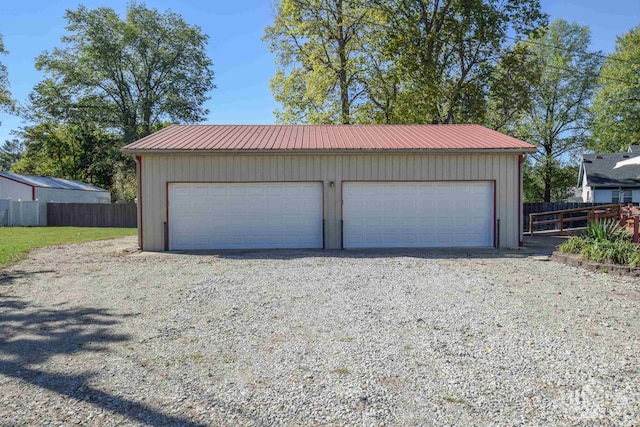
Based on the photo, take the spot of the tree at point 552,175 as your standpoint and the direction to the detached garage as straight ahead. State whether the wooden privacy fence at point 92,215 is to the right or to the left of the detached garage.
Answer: right

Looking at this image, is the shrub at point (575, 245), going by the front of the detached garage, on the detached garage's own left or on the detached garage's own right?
on the detached garage's own left

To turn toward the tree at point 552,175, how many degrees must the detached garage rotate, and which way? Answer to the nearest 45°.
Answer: approximately 135° to its left

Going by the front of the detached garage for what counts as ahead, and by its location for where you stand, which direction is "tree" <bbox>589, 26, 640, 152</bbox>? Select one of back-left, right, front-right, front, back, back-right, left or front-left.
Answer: back-left

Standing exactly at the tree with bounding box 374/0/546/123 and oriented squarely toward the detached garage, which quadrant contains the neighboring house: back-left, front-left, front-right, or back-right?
back-left

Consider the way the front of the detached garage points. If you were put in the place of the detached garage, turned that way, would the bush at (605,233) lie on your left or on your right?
on your left

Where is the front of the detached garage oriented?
toward the camera

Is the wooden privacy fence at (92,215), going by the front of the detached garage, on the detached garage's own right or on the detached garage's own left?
on the detached garage's own right

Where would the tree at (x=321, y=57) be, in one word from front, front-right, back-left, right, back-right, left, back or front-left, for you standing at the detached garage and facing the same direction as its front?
back

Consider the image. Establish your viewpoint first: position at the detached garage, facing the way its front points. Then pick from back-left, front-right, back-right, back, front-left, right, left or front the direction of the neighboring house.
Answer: back-left

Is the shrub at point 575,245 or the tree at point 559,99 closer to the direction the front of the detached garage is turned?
the shrub

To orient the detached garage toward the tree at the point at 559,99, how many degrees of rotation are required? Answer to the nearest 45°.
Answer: approximately 135° to its left

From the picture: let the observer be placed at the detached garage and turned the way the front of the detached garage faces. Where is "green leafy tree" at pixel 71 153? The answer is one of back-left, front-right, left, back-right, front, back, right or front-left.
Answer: back-right

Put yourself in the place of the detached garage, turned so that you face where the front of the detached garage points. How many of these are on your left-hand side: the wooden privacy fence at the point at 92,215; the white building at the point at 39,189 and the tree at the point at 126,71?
0

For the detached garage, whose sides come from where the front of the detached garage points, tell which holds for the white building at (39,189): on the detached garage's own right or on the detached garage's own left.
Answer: on the detached garage's own right
